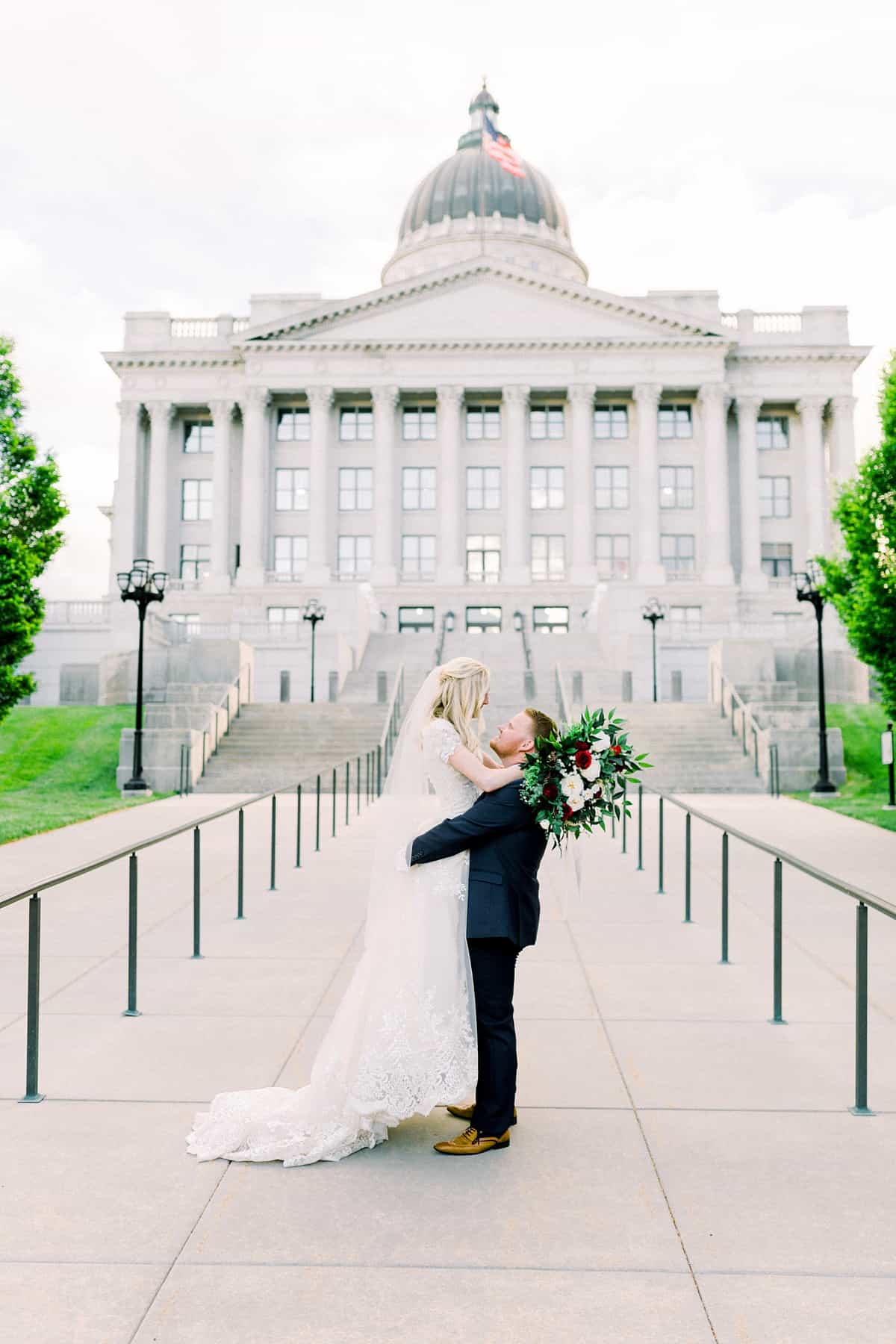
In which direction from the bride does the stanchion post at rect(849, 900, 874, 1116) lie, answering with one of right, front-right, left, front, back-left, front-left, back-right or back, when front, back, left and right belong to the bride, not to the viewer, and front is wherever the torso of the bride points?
front

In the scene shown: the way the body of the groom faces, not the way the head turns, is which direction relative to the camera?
to the viewer's left

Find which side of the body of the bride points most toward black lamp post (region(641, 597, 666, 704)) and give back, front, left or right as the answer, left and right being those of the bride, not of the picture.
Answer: left

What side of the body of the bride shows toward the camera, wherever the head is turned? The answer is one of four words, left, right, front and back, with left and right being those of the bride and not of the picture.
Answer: right

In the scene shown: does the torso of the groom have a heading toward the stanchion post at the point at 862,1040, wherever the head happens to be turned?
no

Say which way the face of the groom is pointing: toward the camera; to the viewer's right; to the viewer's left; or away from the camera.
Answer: to the viewer's left

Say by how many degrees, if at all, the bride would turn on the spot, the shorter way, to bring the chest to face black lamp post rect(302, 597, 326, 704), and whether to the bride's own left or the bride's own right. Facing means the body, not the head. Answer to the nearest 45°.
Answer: approximately 90° to the bride's own left

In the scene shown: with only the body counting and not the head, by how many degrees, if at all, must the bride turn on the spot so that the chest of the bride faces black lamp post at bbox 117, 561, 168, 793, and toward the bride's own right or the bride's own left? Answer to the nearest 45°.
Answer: approximately 90° to the bride's own left

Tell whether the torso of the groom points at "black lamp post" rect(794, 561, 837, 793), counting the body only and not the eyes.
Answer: no

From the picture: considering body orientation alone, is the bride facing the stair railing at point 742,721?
no

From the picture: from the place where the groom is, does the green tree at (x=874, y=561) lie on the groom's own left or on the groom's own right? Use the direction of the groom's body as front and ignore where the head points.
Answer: on the groom's own right

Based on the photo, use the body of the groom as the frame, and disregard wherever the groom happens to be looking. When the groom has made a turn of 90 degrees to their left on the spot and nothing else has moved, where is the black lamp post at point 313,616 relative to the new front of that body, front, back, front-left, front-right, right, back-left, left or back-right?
back

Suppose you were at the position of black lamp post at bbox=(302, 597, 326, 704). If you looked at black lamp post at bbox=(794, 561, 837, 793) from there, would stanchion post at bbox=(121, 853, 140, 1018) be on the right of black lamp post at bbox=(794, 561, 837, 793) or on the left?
right

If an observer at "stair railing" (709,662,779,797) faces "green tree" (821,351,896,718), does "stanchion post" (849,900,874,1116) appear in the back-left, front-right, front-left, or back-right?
front-right

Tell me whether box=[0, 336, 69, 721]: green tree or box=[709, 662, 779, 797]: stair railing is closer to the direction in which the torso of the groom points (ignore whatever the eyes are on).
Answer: the green tree
